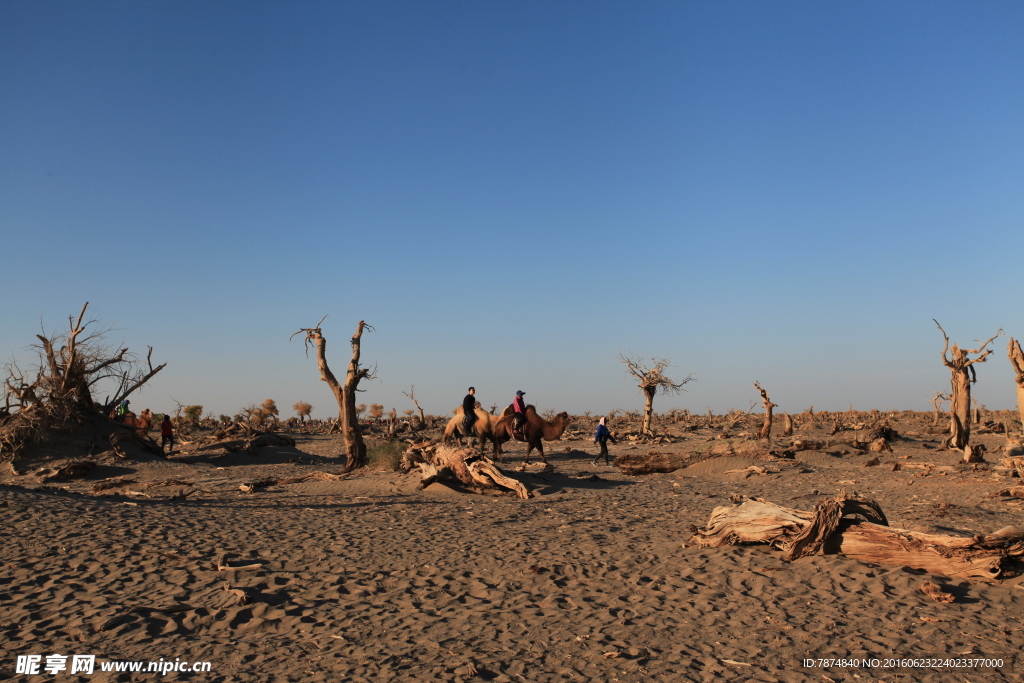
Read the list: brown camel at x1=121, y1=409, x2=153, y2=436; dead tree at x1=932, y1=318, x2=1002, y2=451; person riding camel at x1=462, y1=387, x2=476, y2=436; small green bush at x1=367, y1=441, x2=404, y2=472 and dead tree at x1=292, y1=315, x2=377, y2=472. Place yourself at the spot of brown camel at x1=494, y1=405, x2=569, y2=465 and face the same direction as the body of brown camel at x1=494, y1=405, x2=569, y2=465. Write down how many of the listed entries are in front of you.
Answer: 1

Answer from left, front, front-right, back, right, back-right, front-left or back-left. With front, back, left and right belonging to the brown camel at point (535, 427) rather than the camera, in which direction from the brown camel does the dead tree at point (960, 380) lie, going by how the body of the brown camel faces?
front

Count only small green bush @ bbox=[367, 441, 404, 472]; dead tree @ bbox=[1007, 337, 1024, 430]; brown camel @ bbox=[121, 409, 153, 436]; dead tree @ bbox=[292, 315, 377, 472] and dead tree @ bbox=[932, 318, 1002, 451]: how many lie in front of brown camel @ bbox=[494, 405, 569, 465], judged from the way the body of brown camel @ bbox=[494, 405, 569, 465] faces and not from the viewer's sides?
2

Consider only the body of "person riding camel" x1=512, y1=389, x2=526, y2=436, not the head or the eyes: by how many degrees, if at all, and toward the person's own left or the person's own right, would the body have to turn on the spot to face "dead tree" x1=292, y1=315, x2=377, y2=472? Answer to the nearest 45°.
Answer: approximately 180°

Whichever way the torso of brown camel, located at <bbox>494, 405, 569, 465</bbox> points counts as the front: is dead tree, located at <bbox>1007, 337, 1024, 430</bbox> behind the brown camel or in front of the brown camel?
in front

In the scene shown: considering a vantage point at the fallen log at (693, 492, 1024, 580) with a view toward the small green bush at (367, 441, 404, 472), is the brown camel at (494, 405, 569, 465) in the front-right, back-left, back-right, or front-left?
front-right

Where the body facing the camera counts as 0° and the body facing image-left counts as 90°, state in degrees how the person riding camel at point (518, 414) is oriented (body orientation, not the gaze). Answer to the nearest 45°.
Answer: approximately 270°

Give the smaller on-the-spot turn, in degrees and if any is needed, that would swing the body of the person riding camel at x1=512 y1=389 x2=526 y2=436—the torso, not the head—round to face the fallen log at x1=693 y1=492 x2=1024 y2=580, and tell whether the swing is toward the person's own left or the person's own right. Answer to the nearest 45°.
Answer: approximately 90° to the person's own right

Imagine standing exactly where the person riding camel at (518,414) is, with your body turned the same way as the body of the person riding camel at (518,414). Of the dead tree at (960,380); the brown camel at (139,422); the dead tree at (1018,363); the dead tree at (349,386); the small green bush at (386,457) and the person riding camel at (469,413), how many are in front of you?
2

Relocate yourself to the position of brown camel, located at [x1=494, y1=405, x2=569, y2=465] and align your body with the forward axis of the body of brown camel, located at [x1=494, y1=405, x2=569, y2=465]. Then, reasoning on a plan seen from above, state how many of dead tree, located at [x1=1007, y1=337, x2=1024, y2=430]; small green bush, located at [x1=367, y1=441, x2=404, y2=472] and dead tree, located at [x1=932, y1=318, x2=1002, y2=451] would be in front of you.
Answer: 2

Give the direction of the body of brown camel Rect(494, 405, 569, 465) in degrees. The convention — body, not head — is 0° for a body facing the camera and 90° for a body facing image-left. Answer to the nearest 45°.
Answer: approximately 270°

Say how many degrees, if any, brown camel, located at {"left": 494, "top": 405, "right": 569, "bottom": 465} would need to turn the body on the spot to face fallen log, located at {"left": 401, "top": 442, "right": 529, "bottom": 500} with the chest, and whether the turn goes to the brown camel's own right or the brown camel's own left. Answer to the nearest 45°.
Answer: approximately 90° to the brown camel's own right

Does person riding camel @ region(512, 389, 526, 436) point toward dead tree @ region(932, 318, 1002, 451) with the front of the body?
yes

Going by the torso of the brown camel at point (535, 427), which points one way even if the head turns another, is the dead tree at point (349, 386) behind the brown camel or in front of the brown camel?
behind
